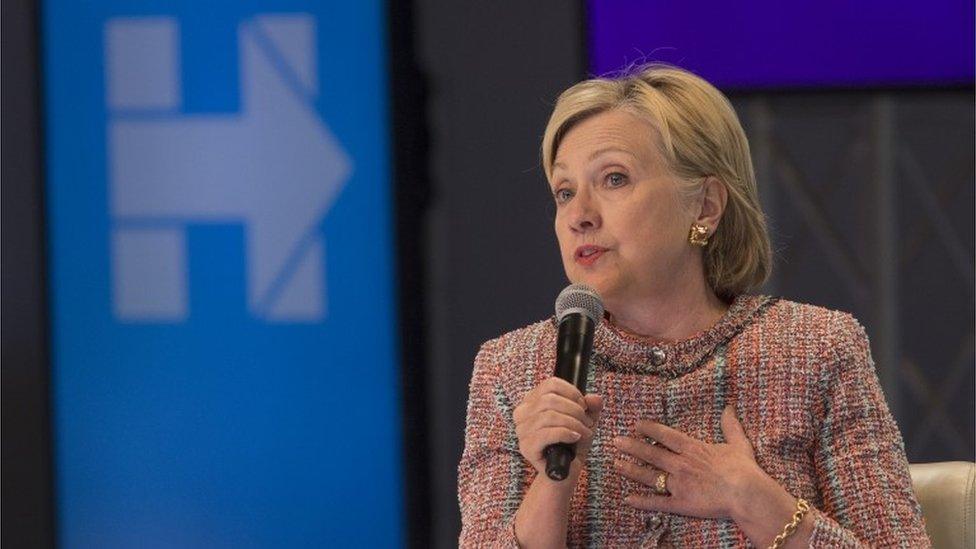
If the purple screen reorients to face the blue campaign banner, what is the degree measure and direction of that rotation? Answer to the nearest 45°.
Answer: approximately 90° to its right

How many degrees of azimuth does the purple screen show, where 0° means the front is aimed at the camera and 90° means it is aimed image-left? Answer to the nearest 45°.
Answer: approximately 0°

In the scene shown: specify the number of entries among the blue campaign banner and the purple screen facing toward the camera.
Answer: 2

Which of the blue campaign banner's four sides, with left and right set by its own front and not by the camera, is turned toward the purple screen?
left

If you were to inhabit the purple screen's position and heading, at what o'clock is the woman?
The woman is roughly at 12 o'clock from the purple screen.

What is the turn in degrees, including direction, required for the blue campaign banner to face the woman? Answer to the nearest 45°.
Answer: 0° — it already faces them

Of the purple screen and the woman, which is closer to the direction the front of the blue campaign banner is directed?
the woman
